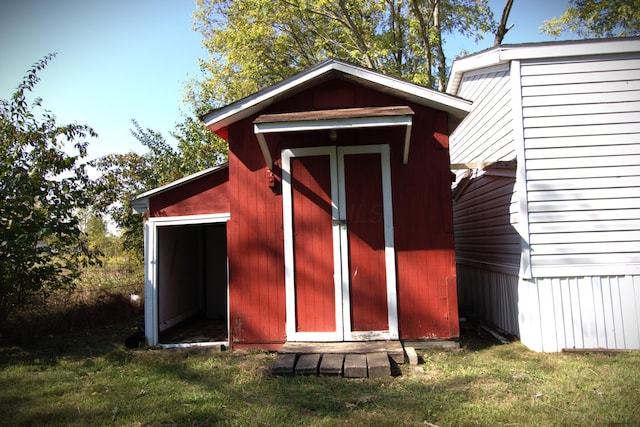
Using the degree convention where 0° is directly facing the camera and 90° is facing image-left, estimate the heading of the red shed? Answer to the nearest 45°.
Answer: approximately 0°

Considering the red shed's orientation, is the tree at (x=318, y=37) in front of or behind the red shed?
behind

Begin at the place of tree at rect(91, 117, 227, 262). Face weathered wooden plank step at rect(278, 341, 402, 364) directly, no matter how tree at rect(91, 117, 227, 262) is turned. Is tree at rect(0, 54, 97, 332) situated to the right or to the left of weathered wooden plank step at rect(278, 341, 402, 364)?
right

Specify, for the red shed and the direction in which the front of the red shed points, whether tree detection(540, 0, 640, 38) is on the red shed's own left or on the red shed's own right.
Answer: on the red shed's own left

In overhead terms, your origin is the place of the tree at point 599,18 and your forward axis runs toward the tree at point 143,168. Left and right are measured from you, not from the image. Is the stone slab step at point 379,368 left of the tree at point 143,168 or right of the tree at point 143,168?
left

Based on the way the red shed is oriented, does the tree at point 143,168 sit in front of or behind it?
behind
